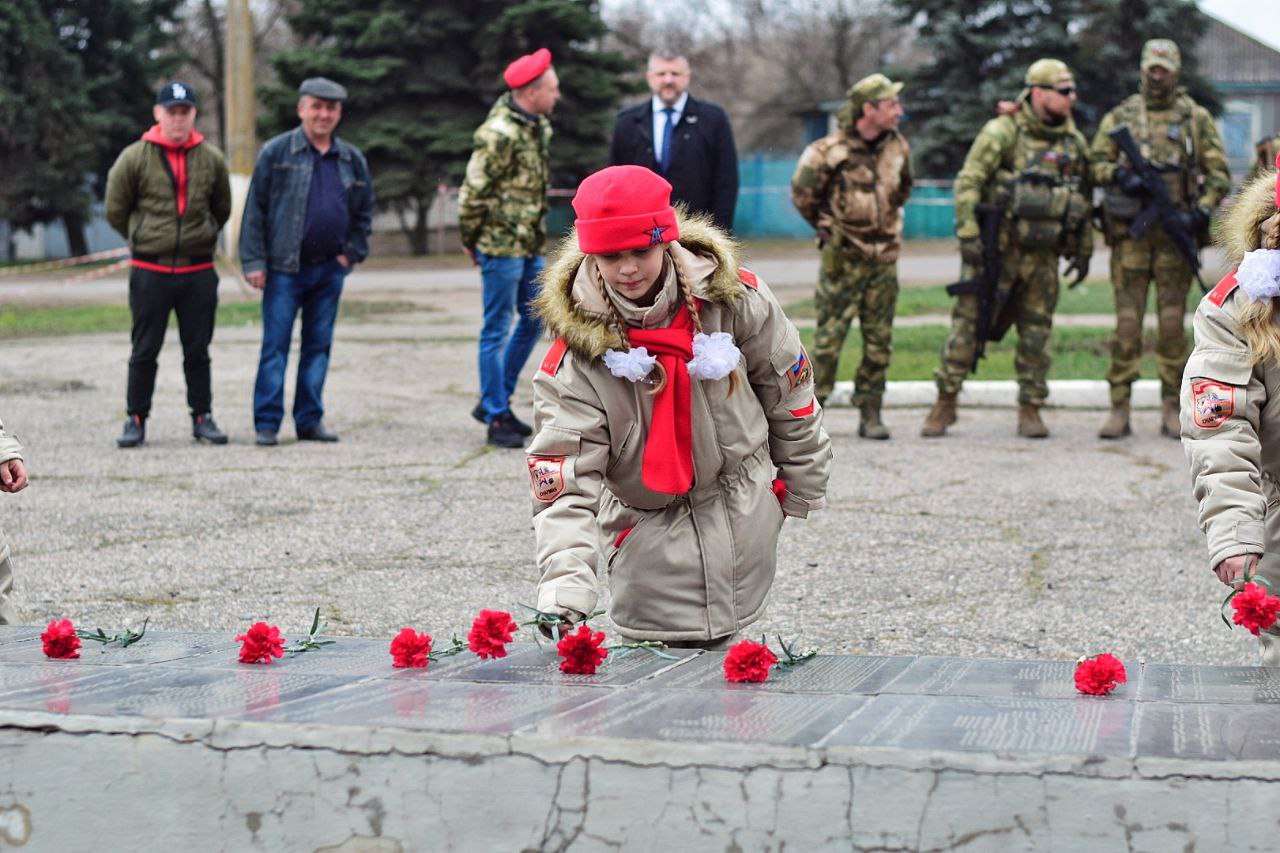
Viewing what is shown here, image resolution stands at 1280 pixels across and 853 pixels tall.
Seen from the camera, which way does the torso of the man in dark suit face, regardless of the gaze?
toward the camera

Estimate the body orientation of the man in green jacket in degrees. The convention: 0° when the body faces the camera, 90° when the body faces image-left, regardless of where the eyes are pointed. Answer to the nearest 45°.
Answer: approximately 0°

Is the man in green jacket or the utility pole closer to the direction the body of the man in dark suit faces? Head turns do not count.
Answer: the man in green jacket

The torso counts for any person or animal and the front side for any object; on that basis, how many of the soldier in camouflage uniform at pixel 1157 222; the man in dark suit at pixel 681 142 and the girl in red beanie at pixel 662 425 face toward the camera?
3

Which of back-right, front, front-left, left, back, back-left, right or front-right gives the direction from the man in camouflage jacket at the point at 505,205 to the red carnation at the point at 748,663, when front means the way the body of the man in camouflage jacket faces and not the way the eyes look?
right

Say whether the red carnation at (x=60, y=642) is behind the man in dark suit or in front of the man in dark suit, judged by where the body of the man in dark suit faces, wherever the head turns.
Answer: in front

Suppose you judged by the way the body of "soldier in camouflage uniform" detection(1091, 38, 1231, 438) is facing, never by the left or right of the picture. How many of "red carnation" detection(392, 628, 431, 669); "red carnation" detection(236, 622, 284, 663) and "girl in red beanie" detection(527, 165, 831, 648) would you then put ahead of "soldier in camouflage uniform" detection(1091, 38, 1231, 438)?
3

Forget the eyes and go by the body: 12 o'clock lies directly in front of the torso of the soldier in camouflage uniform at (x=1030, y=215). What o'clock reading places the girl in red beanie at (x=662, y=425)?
The girl in red beanie is roughly at 2 o'clock from the soldier in camouflage uniform.

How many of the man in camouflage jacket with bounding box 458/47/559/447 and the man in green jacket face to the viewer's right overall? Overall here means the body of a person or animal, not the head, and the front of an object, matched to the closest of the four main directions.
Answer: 1

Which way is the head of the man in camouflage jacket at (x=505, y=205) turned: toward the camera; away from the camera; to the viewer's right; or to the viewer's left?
to the viewer's right

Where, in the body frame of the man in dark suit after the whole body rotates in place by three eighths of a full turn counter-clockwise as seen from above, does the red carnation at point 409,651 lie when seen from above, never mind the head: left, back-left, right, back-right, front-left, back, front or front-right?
back-right

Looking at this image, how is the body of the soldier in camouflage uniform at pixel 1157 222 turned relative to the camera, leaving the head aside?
toward the camera

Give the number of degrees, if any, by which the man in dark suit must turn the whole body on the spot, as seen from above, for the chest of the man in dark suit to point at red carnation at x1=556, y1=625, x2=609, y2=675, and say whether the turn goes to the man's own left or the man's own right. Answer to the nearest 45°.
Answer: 0° — they already face it

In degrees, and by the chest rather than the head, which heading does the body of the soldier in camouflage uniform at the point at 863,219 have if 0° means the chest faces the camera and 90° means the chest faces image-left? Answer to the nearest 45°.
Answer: approximately 315°

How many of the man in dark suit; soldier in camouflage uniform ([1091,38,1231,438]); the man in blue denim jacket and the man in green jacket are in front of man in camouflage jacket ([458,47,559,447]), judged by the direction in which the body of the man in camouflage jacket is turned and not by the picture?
2
